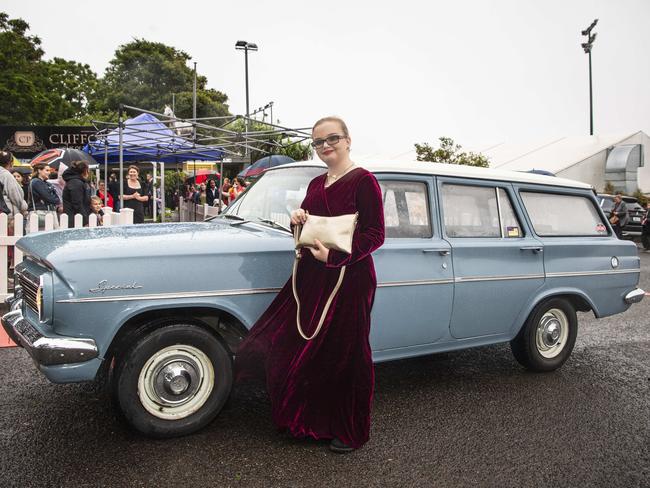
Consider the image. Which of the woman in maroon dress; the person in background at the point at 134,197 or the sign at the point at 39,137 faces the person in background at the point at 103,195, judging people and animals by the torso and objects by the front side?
the sign

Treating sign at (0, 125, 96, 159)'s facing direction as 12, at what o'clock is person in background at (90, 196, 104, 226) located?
The person in background is roughly at 12 o'clock from the sign.

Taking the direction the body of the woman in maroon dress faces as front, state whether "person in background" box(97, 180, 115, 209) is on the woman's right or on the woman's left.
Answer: on the woman's right

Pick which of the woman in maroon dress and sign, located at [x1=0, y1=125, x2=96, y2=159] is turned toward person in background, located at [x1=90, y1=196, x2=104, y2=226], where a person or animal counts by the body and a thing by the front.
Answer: the sign

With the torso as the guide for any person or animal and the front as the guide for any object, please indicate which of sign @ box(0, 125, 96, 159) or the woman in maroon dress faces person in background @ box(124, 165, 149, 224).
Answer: the sign

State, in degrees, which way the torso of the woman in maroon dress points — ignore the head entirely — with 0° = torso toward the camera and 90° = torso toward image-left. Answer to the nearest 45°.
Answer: approximately 45°

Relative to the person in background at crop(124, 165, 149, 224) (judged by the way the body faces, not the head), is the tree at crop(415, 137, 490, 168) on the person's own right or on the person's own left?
on the person's own left

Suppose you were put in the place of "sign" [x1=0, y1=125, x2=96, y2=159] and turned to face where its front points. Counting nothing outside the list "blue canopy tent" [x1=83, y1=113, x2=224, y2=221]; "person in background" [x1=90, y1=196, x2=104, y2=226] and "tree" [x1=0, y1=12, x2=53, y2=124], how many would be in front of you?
2

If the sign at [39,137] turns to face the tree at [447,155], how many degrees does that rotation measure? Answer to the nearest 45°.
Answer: approximately 45° to its left

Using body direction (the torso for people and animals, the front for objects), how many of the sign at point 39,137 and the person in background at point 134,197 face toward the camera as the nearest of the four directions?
2
